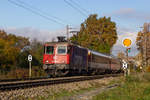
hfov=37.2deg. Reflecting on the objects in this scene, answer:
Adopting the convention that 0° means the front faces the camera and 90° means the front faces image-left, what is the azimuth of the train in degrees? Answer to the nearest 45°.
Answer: approximately 45°
